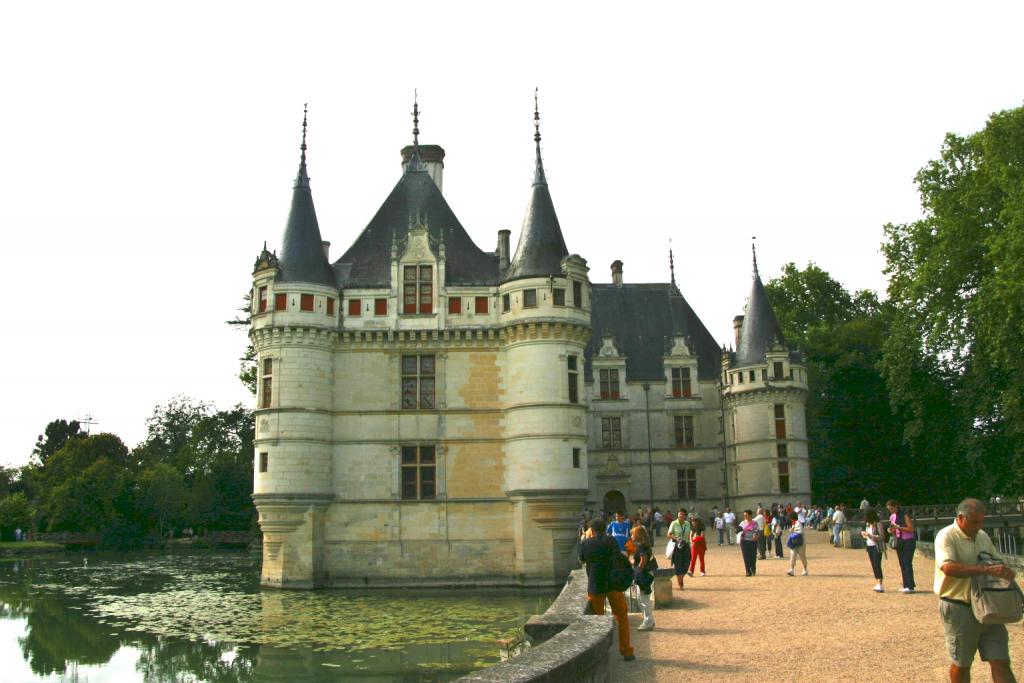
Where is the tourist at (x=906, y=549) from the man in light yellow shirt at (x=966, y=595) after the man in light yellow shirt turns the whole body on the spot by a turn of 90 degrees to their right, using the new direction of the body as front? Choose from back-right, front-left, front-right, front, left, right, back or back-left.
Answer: back-right

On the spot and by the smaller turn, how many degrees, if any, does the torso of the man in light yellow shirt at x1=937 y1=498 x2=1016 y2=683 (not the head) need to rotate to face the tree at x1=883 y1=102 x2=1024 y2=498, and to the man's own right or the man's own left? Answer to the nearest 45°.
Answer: approximately 135° to the man's own left

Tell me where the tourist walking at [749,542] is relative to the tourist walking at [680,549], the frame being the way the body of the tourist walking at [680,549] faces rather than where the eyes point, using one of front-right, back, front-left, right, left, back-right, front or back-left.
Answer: back-left

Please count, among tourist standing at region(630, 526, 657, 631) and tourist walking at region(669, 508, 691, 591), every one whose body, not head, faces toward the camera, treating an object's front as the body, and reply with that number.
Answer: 1

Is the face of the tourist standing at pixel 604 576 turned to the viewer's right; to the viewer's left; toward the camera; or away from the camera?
away from the camera
